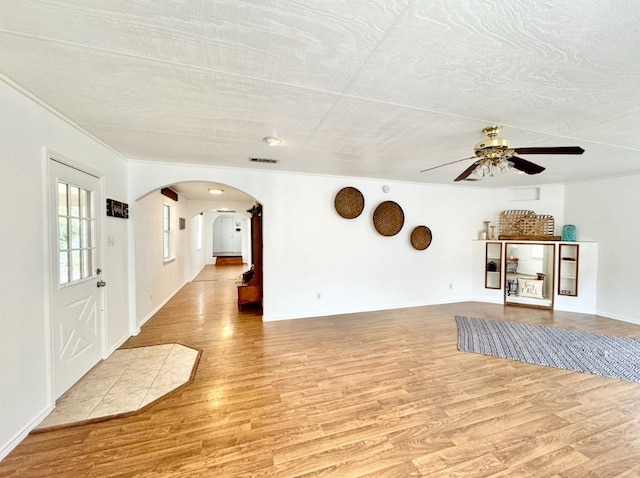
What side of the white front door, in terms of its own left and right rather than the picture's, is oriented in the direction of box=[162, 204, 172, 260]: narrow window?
left

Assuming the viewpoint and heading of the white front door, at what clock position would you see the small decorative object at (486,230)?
The small decorative object is roughly at 11 o'clock from the white front door.

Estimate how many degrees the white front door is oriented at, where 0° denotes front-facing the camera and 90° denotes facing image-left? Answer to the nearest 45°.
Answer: approximately 315°

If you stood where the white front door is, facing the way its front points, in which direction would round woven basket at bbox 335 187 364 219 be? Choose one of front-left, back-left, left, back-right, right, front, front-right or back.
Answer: front-left

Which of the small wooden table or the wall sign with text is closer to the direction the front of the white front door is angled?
the small wooden table

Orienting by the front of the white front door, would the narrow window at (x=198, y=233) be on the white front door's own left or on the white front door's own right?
on the white front door's own left

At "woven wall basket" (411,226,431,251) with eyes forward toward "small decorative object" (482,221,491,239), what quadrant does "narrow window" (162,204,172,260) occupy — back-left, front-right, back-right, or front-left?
back-left

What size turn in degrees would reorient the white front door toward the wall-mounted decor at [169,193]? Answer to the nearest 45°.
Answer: approximately 90° to its left
